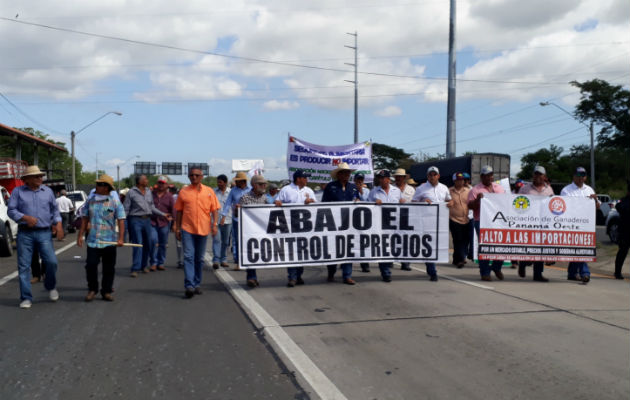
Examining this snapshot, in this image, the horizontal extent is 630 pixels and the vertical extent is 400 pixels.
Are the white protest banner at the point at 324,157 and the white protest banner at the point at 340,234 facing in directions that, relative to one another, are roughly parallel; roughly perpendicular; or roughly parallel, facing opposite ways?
roughly parallel

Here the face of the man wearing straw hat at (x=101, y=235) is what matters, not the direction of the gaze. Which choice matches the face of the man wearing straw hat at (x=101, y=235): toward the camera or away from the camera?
toward the camera

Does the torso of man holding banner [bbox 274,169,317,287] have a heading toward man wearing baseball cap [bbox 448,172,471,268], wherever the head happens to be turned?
no

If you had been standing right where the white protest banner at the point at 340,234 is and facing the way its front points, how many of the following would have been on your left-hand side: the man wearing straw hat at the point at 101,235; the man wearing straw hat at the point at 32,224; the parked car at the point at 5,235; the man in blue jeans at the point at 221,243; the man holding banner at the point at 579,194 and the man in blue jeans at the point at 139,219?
1

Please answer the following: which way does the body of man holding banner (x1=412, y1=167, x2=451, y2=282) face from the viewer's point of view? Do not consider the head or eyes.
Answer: toward the camera

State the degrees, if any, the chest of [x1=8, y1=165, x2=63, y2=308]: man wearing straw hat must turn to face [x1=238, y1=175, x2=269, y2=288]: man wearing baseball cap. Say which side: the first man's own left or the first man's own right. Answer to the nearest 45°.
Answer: approximately 90° to the first man's own left

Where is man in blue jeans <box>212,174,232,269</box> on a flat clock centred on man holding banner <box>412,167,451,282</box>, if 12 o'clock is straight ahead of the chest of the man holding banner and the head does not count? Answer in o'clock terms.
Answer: The man in blue jeans is roughly at 3 o'clock from the man holding banner.

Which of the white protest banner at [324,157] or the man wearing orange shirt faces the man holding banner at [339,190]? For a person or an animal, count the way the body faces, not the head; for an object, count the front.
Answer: the white protest banner

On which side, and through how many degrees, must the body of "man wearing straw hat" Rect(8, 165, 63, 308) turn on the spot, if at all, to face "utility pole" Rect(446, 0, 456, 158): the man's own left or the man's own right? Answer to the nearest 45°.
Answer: approximately 135° to the man's own left

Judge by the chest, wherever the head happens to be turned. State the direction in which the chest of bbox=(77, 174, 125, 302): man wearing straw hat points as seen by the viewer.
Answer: toward the camera

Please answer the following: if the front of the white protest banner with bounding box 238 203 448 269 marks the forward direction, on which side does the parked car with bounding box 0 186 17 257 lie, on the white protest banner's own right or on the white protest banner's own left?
on the white protest banner's own right

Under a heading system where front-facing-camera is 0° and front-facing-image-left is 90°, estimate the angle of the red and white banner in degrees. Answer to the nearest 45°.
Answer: approximately 0°

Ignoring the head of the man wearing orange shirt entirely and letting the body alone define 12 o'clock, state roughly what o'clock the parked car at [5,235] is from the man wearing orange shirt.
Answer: The parked car is roughly at 5 o'clock from the man wearing orange shirt.

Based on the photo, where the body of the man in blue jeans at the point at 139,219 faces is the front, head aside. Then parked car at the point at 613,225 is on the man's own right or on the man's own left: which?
on the man's own left

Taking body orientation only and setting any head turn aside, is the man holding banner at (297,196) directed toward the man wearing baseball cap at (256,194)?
no

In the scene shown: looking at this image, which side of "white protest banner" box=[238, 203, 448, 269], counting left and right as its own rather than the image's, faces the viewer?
front

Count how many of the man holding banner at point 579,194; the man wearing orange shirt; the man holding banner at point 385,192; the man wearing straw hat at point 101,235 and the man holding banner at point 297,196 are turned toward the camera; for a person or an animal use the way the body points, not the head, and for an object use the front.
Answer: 5

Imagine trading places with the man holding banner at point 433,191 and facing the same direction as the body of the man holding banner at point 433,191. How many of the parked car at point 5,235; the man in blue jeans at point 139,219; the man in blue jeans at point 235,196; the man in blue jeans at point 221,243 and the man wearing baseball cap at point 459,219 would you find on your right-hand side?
4
